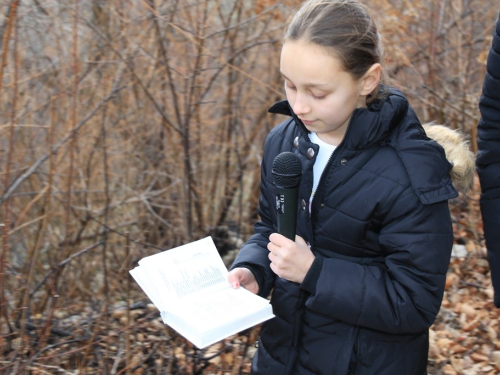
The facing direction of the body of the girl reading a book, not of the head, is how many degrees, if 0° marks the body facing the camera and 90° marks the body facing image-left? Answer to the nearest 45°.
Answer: approximately 45°

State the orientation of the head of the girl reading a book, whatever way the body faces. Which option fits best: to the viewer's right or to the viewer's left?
to the viewer's left

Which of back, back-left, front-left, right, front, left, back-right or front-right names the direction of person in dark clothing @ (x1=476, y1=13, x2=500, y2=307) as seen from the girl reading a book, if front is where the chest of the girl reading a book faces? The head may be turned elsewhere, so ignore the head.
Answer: back
